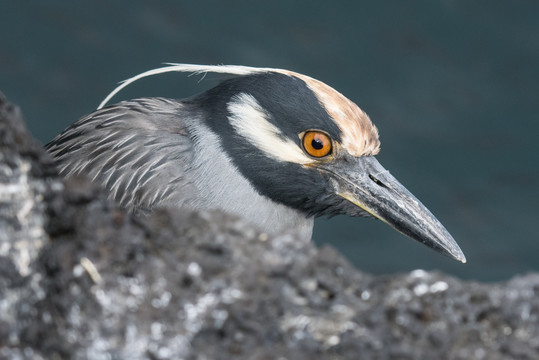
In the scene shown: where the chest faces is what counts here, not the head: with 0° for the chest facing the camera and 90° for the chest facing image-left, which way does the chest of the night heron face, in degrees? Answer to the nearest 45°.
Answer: approximately 270°
